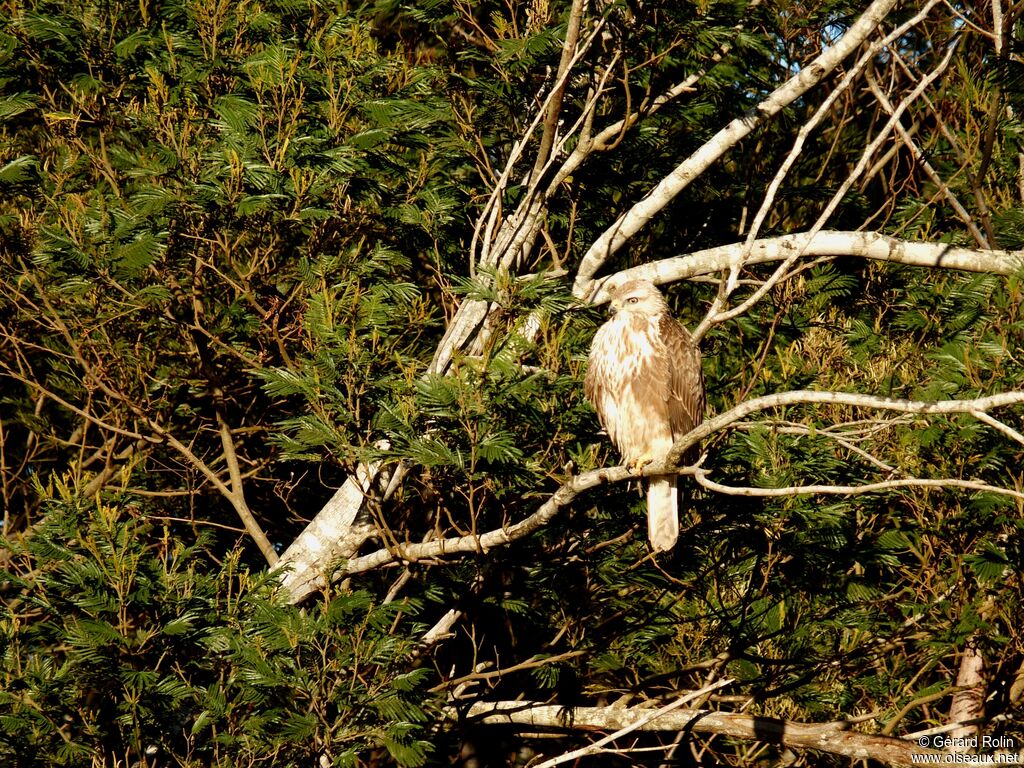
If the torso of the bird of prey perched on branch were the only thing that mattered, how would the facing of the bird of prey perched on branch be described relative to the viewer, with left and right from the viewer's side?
facing the viewer and to the left of the viewer
